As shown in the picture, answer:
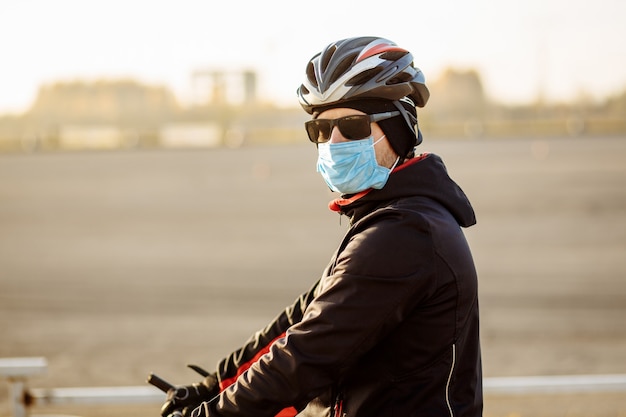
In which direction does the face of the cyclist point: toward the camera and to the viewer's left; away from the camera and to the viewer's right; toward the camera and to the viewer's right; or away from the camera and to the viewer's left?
toward the camera and to the viewer's left

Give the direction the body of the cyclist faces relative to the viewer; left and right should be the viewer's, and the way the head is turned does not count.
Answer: facing to the left of the viewer

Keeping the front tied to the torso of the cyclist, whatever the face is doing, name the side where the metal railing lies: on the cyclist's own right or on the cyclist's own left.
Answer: on the cyclist's own right
